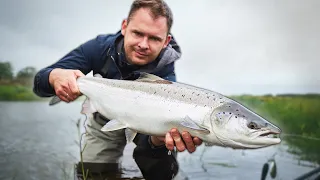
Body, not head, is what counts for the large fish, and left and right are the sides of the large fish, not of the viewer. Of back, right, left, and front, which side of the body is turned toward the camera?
right
